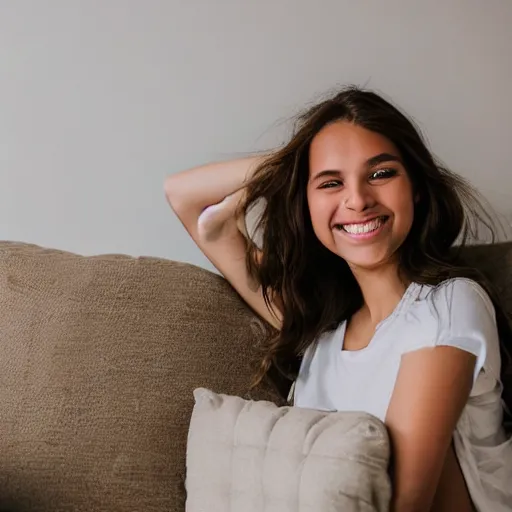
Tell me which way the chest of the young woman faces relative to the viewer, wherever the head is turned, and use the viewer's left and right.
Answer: facing the viewer and to the left of the viewer
